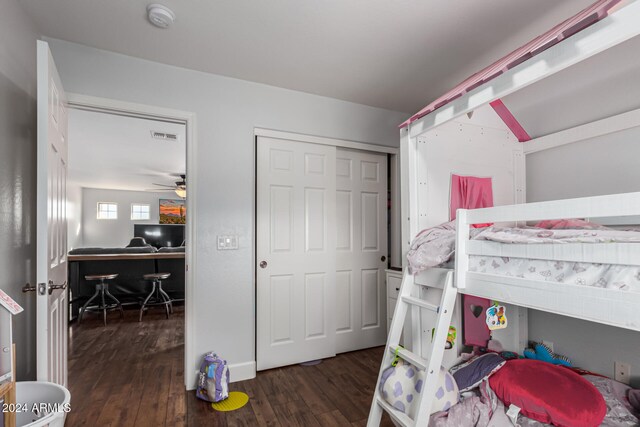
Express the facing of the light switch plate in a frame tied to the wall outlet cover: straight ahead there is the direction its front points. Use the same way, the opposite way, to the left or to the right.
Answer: to the left

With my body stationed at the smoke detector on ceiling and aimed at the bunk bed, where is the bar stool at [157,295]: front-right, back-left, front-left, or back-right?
back-left

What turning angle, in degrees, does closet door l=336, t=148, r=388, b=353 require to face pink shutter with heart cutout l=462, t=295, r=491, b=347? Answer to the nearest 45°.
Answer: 0° — it already faces it

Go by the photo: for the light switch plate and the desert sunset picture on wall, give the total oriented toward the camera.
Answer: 2

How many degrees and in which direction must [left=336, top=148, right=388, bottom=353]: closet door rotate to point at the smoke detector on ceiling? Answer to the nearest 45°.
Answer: approximately 90° to its right

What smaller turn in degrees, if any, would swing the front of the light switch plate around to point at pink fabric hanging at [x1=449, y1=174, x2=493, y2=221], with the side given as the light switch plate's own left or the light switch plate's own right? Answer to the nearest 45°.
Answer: approximately 45° to the light switch plate's own left

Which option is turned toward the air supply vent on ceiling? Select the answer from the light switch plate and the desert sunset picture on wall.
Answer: the desert sunset picture on wall

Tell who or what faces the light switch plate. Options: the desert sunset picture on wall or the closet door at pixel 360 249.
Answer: the desert sunset picture on wall

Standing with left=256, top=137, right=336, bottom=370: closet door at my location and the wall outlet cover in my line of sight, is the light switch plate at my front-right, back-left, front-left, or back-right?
back-right
